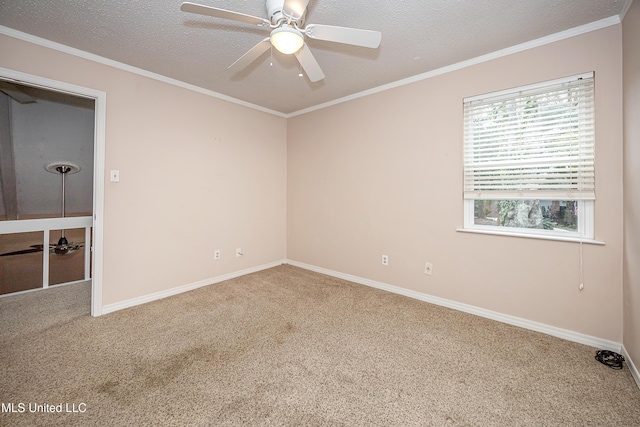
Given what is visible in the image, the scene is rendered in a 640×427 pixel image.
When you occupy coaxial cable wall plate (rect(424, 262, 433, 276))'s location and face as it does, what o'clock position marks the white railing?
The white railing is roughly at 1 o'clock from the coaxial cable wall plate.

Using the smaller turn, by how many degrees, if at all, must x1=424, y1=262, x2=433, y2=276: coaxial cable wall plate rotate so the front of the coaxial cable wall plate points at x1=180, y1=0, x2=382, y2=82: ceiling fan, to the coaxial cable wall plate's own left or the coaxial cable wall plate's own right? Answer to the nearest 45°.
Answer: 0° — it already faces it

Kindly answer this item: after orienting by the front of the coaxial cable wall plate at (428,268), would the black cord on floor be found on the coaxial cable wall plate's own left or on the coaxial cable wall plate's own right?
on the coaxial cable wall plate's own left

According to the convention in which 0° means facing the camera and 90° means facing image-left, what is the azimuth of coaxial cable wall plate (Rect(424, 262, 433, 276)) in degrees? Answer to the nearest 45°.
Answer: approximately 45°
